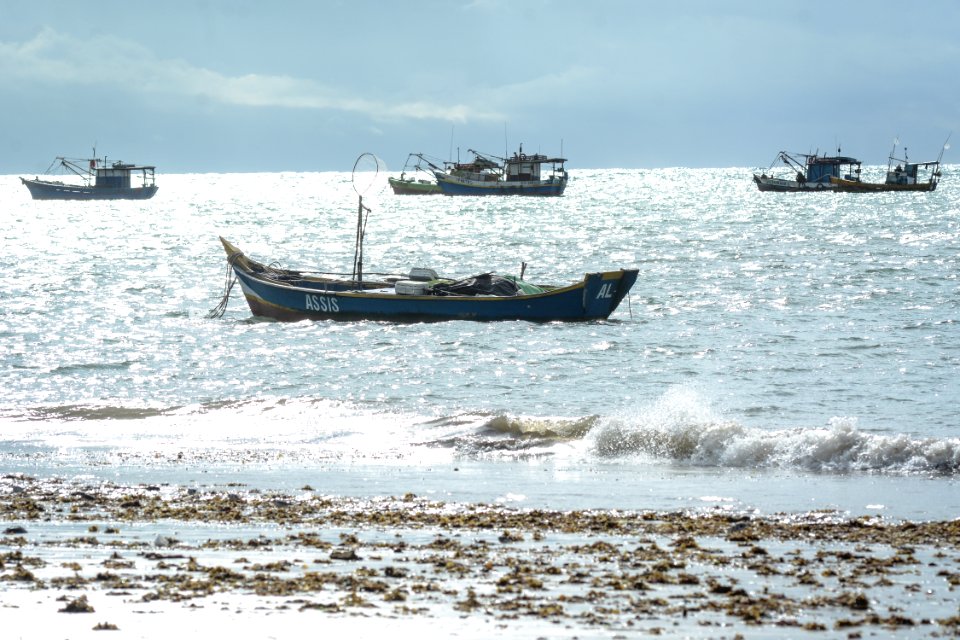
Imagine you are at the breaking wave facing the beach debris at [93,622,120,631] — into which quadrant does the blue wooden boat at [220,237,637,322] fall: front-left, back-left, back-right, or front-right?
back-right

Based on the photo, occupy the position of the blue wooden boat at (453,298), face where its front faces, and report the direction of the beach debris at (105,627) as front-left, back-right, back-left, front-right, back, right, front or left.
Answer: left

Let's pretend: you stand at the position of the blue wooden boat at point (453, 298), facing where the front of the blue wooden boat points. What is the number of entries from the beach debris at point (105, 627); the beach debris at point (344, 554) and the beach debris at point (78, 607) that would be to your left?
3

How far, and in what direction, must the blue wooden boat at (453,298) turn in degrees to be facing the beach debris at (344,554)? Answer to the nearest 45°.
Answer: approximately 90° to its left

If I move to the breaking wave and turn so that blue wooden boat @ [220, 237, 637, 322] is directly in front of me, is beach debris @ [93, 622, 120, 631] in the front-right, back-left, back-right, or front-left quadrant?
back-left

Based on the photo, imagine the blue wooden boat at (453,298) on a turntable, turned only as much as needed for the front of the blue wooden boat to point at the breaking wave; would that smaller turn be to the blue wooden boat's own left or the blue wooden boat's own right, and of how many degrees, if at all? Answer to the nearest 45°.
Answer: approximately 90° to the blue wooden boat's own left

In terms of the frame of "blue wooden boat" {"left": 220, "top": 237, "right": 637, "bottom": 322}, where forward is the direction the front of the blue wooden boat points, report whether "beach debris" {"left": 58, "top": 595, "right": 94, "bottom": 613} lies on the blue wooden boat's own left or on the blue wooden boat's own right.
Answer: on the blue wooden boat's own left

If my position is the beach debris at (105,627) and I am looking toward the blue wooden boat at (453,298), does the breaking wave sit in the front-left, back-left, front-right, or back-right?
front-right

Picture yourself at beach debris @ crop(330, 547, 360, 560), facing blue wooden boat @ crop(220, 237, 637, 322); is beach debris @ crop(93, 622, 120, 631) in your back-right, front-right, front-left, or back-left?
back-left

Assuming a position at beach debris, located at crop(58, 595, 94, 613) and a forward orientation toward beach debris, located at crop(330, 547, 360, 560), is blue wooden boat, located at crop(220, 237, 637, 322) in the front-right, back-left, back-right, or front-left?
front-left

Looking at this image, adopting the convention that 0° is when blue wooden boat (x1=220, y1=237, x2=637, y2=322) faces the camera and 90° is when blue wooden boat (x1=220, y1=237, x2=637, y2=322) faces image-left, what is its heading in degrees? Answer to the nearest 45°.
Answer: approximately 90°
